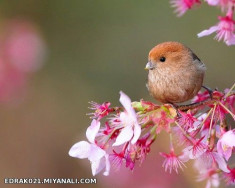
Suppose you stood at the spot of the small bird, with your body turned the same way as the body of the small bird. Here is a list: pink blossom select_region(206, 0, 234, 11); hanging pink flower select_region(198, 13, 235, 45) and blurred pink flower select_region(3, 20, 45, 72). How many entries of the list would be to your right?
1
